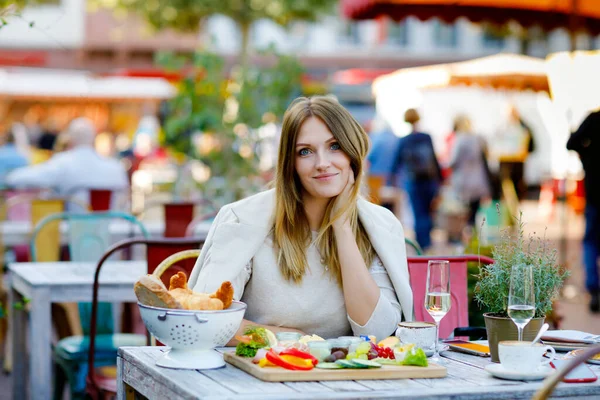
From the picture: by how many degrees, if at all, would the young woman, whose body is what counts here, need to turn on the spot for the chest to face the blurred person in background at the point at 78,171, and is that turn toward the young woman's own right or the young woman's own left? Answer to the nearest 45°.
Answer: approximately 180°

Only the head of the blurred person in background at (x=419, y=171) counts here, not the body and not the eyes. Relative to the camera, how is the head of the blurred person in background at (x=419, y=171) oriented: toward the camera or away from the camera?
away from the camera

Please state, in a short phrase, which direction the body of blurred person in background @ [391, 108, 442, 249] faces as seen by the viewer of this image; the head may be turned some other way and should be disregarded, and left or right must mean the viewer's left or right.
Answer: facing away from the viewer

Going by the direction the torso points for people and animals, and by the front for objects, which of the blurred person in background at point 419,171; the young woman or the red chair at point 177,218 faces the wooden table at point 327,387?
the young woman

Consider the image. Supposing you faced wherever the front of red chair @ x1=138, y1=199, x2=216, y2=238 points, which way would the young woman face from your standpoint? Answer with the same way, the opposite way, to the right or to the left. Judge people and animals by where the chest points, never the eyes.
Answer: the opposite way

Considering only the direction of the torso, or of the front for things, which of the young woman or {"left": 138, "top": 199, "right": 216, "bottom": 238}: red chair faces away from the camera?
the red chair

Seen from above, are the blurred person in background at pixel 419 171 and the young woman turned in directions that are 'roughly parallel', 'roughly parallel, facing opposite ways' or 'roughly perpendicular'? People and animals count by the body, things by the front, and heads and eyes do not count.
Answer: roughly parallel, facing opposite ways

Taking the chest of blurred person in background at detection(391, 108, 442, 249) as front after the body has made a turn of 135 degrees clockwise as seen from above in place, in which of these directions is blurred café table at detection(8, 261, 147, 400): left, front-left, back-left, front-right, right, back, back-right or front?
front-right

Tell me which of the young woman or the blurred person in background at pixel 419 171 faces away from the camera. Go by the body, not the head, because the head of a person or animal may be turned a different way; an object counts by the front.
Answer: the blurred person in background

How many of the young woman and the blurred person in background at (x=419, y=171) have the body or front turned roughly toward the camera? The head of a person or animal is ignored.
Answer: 1

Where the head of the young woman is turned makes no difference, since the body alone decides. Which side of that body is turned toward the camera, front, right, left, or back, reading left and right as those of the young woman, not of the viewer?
front

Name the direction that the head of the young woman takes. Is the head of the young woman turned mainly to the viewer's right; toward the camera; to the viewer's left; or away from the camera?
toward the camera

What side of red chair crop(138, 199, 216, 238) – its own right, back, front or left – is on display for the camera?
back

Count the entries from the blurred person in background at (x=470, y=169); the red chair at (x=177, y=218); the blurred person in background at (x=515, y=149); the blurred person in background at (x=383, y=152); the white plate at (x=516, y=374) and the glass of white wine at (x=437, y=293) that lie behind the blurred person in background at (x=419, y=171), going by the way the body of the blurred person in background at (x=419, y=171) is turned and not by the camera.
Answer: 3

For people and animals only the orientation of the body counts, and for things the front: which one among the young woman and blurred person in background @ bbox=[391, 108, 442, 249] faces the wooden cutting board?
the young woman
